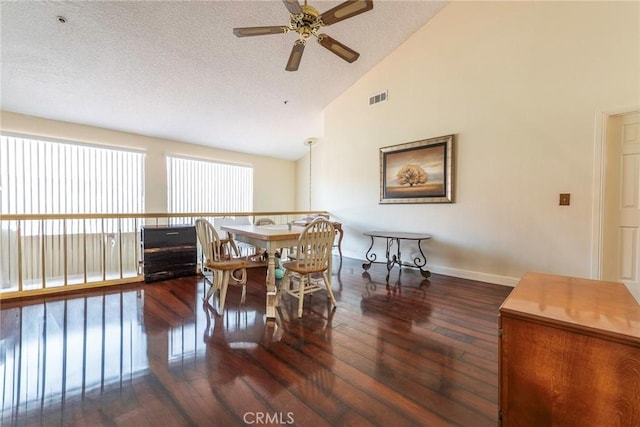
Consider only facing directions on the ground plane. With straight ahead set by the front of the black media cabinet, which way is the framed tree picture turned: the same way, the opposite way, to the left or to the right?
to the right

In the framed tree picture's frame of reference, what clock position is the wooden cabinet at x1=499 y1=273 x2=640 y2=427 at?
The wooden cabinet is roughly at 10 o'clock from the framed tree picture.

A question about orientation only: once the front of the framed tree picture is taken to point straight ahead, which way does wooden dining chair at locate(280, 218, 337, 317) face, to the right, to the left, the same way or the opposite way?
to the right

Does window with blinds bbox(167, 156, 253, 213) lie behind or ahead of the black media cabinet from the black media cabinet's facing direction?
behind

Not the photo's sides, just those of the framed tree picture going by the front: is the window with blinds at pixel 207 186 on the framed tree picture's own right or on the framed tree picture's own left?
on the framed tree picture's own right

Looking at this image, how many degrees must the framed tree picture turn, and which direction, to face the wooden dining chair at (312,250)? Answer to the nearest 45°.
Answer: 0° — it already faces it

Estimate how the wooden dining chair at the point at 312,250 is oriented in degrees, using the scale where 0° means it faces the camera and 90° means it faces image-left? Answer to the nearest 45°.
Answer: approximately 135°

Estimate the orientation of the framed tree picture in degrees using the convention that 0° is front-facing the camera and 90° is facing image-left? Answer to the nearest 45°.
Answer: approximately 45°

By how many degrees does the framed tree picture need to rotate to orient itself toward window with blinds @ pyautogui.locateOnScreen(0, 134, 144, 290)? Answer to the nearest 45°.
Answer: approximately 45° to its right

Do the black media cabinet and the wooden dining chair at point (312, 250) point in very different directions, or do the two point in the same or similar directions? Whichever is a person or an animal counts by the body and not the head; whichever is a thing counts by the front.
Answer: very different directions

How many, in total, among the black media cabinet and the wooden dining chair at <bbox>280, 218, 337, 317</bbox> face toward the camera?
1
